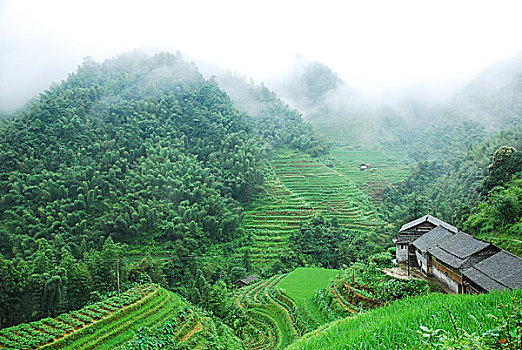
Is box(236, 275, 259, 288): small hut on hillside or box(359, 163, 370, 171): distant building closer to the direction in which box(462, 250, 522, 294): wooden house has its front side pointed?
the small hut on hillside

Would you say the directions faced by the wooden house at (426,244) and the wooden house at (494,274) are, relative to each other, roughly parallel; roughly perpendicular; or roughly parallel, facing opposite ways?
roughly parallel

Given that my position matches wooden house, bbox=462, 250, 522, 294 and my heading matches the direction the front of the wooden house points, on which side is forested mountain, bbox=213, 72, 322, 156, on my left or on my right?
on my right

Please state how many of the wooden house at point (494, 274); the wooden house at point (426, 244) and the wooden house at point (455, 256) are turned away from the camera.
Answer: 0

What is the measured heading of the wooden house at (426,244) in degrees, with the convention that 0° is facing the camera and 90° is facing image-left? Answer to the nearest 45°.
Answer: approximately 45°

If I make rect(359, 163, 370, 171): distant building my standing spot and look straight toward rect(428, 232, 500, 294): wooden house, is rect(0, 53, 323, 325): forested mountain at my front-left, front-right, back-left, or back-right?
front-right

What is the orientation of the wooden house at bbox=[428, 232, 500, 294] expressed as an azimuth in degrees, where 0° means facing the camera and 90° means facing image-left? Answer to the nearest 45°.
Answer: approximately 45°

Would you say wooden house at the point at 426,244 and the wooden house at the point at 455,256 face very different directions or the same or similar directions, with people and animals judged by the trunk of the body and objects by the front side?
same or similar directions

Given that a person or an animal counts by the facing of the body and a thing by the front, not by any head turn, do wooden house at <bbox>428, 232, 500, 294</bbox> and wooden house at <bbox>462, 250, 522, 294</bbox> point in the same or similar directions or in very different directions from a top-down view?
same or similar directions

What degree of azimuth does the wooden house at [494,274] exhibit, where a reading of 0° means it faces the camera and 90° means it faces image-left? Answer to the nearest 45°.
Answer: approximately 45°

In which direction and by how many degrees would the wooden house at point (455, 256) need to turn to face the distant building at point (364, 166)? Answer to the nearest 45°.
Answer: approximately 135° to its right
